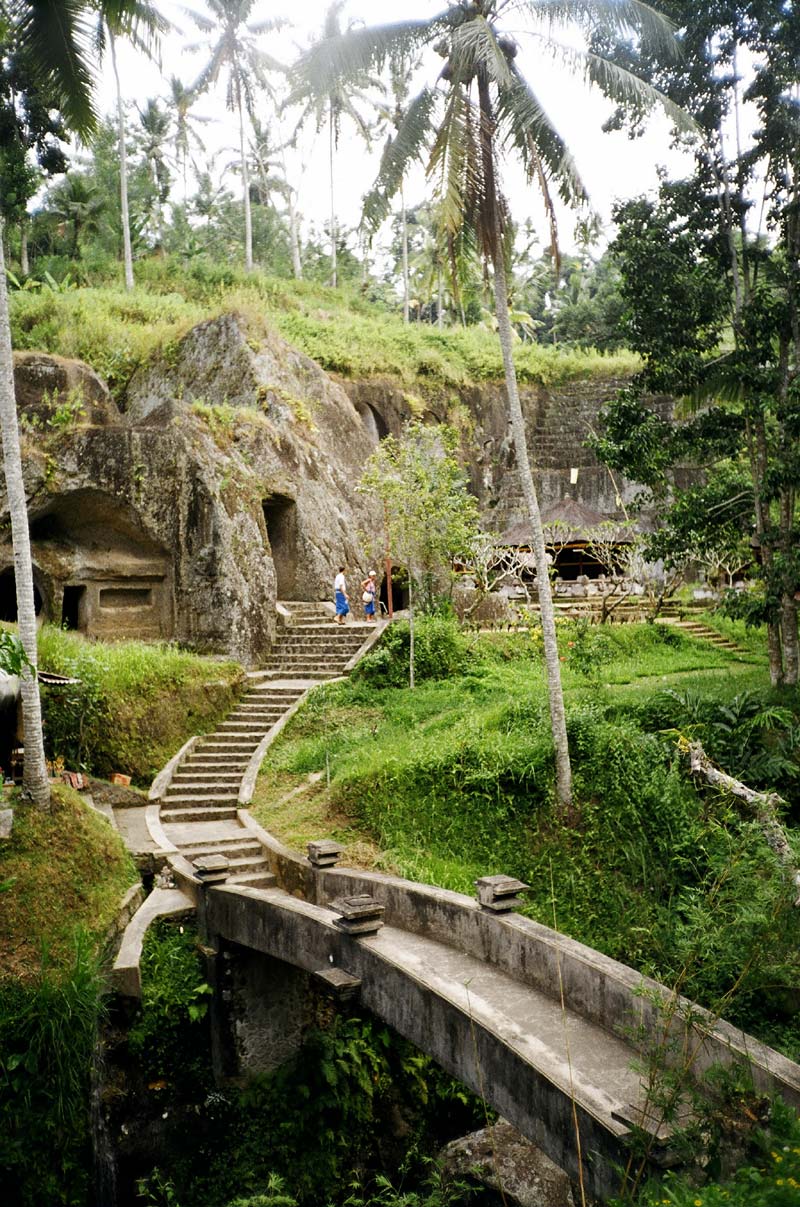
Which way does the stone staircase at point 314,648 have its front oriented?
toward the camera

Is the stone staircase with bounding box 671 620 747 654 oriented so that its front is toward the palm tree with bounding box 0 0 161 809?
no

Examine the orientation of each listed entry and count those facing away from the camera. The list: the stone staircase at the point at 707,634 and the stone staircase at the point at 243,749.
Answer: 0

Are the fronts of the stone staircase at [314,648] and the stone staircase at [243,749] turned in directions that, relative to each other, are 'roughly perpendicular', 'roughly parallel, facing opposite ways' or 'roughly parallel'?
roughly parallel

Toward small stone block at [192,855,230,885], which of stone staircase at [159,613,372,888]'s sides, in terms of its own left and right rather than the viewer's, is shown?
front

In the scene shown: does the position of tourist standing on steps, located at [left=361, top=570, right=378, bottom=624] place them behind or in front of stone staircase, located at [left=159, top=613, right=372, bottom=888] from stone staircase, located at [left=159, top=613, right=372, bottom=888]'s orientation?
behind

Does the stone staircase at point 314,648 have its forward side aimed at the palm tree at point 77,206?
no

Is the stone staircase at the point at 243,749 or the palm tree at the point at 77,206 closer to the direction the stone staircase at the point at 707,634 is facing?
the stone staircase

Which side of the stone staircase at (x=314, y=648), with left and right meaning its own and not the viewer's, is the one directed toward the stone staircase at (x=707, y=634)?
left

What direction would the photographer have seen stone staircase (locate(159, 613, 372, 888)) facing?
facing the viewer

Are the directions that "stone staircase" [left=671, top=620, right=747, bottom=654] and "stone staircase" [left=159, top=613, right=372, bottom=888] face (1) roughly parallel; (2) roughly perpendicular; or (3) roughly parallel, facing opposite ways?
roughly perpendicular

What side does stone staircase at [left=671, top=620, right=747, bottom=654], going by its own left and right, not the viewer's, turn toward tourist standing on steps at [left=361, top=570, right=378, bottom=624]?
right

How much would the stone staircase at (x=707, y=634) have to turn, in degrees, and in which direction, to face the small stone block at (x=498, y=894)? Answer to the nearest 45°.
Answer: approximately 45° to its right
